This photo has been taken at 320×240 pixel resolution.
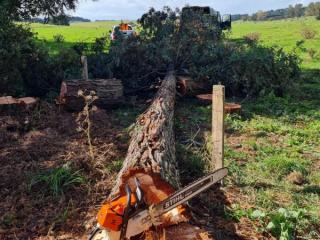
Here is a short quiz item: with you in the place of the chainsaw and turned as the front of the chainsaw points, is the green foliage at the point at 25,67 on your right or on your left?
on your left

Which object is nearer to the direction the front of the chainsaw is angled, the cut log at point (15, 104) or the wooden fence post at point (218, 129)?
the wooden fence post

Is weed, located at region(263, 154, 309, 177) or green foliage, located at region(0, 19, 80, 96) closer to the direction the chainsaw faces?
the weed

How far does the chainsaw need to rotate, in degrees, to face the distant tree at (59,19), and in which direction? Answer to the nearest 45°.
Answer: approximately 90° to its left

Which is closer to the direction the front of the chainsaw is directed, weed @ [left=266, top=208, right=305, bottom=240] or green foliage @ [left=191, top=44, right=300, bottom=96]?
the weed

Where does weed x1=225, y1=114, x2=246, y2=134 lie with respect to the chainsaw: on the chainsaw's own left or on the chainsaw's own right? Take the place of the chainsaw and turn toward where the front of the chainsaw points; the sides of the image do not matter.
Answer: on the chainsaw's own left

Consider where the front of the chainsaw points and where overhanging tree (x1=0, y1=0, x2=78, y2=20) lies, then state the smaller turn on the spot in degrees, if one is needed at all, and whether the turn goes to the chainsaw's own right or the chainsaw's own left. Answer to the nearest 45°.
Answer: approximately 90° to the chainsaw's own left

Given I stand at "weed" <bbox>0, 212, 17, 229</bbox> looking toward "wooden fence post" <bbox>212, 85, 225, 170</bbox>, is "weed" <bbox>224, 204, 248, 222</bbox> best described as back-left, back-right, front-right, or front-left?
front-right

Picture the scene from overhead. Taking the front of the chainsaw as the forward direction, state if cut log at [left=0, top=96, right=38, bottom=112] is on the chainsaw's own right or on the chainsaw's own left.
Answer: on the chainsaw's own left

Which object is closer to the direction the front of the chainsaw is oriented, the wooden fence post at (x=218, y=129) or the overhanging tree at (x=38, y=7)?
the wooden fence post

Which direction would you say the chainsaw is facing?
to the viewer's right

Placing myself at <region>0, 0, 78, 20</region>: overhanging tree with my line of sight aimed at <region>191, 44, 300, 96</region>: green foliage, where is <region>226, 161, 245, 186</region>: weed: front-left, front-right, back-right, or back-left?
front-right

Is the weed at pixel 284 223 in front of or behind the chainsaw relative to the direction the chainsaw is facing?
in front
